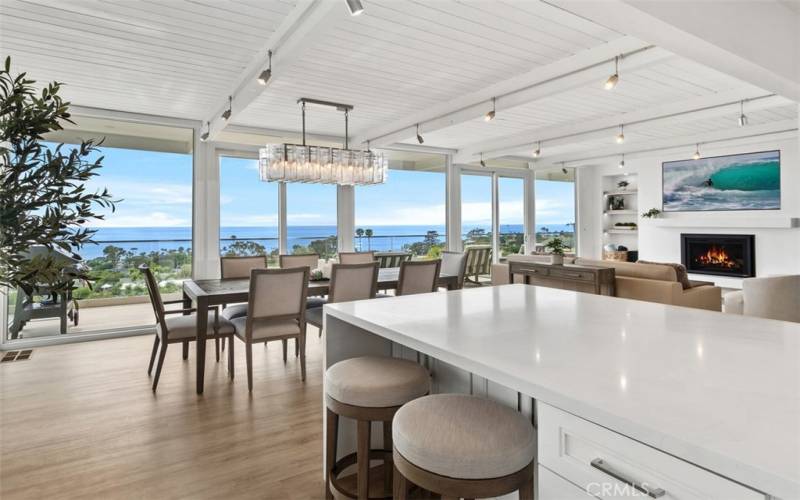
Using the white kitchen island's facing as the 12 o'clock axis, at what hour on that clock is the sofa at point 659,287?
The sofa is roughly at 5 o'clock from the white kitchen island.

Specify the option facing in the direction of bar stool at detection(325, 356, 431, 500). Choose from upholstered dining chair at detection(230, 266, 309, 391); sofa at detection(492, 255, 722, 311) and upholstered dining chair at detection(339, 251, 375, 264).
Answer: upholstered dining chair at detection(339, 251, 375, 264)

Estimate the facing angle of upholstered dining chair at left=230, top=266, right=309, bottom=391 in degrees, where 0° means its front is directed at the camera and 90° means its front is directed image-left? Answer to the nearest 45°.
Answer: approximately 135°

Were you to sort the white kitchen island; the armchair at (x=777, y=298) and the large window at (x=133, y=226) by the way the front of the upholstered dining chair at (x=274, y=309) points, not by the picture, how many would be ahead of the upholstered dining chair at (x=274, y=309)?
1

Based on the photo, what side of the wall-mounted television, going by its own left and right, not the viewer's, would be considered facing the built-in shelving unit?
right

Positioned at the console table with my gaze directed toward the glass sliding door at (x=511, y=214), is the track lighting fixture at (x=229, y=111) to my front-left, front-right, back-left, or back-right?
back-left

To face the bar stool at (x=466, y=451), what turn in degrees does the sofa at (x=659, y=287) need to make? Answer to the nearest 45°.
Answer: approximately 135° to its right

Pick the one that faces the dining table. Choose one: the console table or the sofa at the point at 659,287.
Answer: the console table

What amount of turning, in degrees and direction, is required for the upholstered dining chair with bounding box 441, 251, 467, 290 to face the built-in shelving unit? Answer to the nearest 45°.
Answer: approximately 180°

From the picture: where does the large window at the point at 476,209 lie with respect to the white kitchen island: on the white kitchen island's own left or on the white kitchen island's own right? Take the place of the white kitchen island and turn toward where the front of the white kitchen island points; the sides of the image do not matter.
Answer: on the white kitchen island's own right
